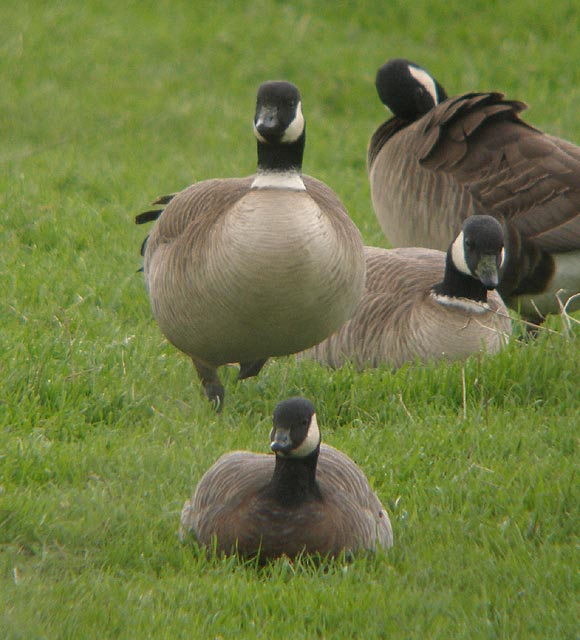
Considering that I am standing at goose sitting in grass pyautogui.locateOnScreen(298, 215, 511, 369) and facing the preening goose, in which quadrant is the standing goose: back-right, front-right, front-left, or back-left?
back-left

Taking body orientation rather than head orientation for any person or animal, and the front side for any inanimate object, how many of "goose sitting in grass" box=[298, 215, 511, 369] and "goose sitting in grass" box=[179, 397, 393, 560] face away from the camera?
0

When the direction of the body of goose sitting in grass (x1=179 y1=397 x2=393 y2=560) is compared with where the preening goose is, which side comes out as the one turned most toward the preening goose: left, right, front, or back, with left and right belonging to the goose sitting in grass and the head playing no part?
back

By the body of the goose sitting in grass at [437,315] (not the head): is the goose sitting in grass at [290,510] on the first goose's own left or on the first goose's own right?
on the first goose's own right

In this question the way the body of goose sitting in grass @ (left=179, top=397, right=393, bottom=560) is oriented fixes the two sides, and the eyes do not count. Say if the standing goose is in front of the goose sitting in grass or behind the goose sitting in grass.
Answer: behind

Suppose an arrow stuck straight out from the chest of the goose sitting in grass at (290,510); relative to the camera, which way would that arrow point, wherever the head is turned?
toward the camera

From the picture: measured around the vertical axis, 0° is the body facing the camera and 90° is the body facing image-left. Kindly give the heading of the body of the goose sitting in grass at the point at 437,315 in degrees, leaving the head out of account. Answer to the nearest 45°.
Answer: approximately 315°

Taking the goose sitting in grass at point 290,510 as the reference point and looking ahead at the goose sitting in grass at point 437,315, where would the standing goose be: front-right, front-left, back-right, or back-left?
front-left

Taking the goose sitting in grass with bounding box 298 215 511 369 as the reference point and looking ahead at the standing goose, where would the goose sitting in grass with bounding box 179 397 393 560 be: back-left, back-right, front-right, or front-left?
front-left
